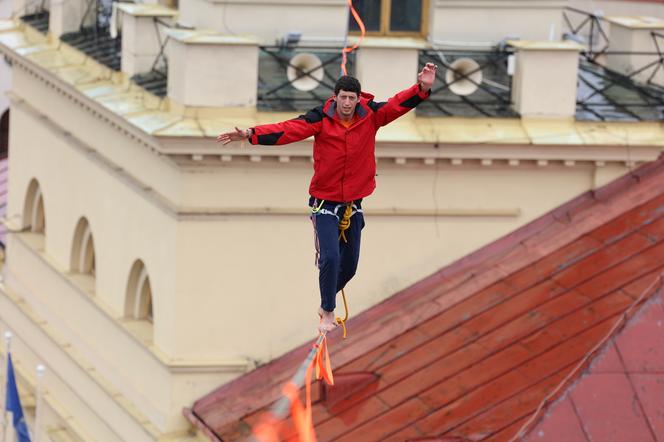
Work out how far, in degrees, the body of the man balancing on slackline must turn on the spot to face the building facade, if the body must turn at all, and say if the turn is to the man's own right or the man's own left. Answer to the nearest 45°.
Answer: approximately 180°

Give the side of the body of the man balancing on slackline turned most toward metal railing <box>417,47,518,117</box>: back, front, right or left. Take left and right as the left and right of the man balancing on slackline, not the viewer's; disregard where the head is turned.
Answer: back

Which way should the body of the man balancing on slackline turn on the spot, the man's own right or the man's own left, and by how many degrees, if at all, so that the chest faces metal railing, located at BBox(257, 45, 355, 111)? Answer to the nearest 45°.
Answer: approximately 180°

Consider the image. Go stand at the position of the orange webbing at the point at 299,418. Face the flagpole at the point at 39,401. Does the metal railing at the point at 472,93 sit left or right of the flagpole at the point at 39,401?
right

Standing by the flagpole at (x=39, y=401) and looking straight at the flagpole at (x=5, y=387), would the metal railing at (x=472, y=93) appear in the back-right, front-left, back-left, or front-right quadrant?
back-right

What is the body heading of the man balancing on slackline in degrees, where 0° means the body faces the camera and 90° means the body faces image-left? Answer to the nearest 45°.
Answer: approximately 0°

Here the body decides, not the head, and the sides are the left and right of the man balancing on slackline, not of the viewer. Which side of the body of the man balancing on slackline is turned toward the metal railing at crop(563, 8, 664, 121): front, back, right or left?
back
